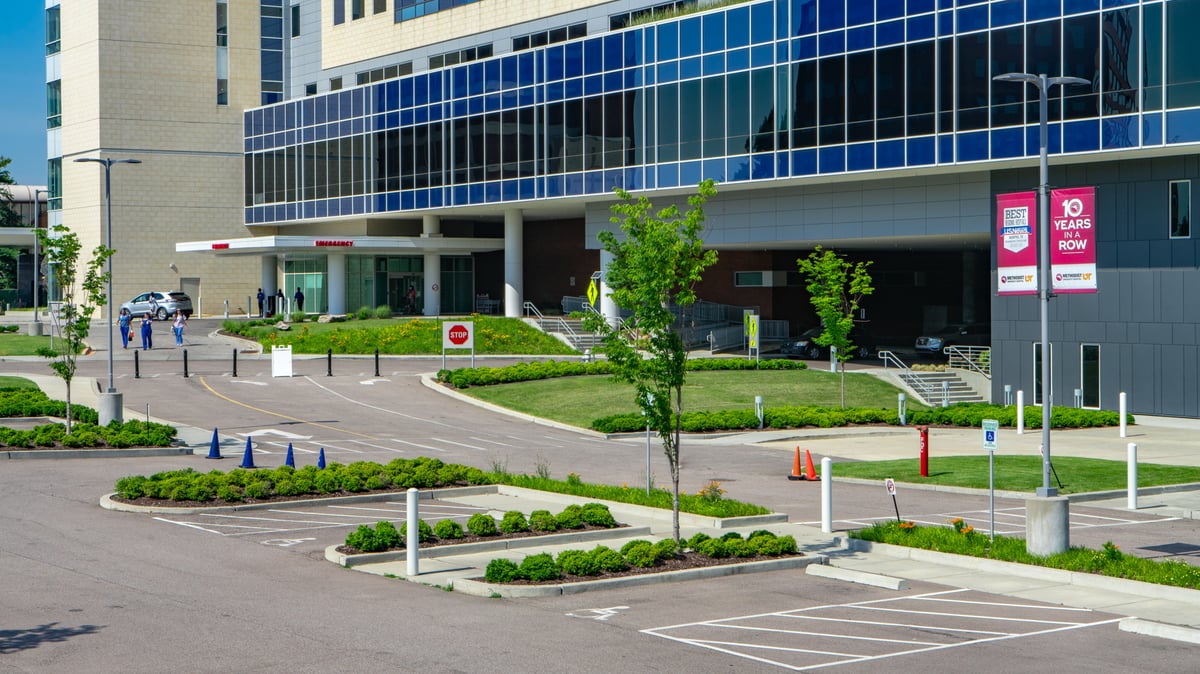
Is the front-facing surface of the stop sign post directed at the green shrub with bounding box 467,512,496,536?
yes

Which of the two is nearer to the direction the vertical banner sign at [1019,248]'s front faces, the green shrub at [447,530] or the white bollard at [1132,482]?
the green shrub

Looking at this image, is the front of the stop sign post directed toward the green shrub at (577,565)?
yes

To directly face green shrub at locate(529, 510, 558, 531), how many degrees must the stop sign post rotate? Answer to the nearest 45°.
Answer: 0° — it already faces it

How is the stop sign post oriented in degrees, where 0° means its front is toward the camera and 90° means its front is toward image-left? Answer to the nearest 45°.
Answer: approximately 0°

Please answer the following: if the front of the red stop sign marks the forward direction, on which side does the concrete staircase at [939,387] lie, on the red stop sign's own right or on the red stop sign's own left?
on the red stop sign's own left

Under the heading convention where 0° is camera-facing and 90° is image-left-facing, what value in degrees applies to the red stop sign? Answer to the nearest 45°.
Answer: approximately 0°

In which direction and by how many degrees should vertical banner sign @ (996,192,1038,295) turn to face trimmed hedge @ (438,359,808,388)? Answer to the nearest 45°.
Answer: approximately 135° to its right
